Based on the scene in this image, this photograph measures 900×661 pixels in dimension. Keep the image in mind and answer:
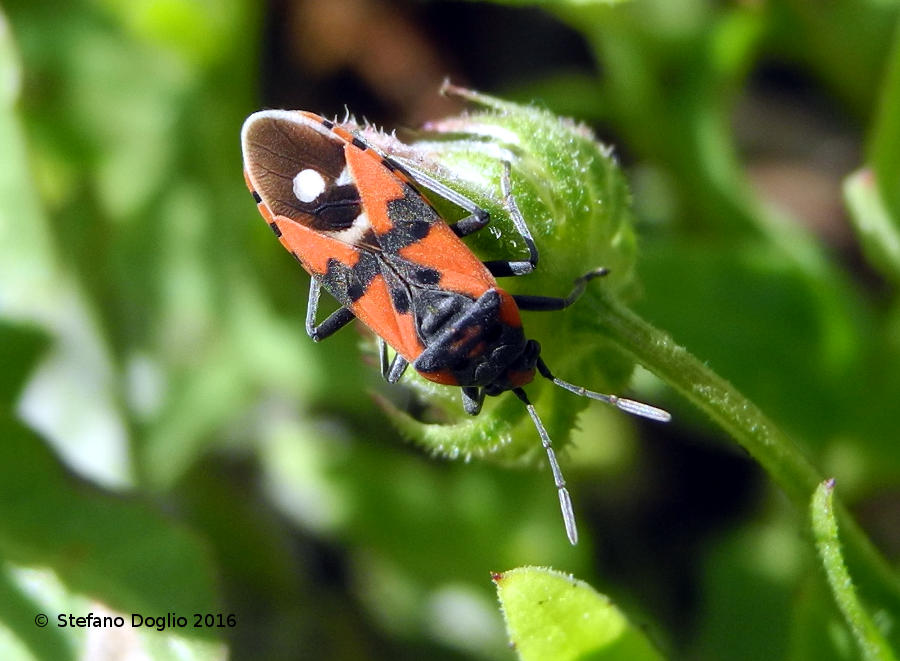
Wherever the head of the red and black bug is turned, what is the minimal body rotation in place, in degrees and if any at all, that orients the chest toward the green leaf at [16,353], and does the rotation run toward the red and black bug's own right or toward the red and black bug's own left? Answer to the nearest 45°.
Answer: approximately 180°

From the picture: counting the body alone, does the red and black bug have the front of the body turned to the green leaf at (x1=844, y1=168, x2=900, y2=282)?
no

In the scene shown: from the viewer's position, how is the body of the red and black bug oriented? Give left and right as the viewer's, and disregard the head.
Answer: facing the viewer and to the right of the viewer
